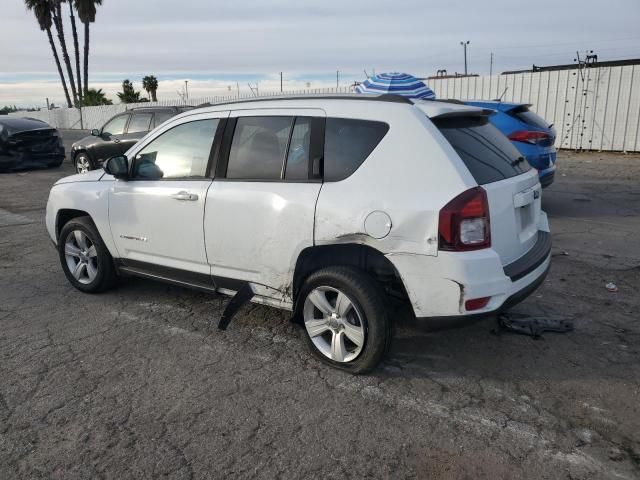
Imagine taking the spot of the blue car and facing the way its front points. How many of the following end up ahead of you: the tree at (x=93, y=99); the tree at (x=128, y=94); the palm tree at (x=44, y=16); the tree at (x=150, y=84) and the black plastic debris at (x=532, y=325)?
4

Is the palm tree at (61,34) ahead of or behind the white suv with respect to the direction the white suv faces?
ahead

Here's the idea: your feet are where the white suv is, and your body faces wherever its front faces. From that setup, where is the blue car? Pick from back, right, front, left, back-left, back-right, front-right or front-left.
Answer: right

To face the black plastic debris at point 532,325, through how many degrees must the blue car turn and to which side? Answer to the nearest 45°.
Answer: approximately 135° to its left

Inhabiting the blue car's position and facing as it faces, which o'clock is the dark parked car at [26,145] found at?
The dark parked car is roughly at 11 o'clock from the blue car.

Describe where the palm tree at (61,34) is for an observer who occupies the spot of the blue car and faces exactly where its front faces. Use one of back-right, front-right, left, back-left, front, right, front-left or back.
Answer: front

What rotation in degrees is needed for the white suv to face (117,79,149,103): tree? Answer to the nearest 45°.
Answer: approximately 45° to its right

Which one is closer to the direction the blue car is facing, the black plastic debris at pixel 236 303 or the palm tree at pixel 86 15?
the palm tree

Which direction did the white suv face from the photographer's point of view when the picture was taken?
facing away from the viewer and to the left of the viewer

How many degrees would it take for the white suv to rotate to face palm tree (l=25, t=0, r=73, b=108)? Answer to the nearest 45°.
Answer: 0° — it already faces it

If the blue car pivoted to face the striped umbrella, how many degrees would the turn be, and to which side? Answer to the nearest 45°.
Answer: approximately 45° to its left

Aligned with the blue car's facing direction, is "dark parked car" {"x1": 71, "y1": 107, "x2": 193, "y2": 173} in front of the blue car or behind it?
in front

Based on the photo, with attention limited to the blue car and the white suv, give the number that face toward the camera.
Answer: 0

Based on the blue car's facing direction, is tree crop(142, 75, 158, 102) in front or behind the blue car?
in front

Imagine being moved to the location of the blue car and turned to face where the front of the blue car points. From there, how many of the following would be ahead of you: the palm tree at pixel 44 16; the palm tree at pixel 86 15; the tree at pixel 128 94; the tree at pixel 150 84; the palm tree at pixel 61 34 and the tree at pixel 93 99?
6

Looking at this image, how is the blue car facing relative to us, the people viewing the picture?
facing away from the viewer and to the left of the viewer
